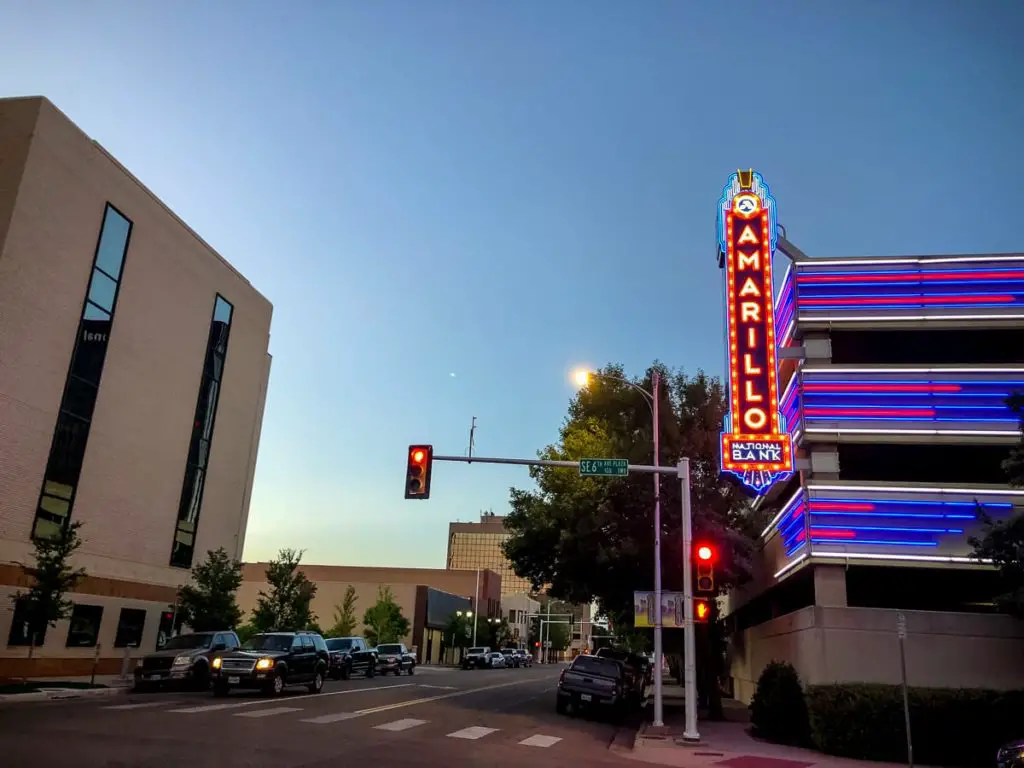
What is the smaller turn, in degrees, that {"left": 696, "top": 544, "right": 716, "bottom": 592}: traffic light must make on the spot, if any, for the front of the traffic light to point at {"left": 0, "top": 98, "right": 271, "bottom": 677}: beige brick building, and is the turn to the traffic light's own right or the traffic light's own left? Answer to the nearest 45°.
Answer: approximately 90° to the traffic light's own right

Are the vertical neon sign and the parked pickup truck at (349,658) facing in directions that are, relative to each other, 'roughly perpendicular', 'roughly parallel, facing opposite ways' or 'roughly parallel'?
roughly parallel

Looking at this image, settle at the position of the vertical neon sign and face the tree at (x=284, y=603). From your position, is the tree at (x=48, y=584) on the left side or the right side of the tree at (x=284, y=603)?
left

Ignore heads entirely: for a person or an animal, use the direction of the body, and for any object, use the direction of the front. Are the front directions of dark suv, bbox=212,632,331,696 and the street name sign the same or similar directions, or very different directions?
same or similar directions

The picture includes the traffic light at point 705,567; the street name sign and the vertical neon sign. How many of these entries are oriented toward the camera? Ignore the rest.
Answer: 3

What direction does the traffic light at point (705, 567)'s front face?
toward the camera

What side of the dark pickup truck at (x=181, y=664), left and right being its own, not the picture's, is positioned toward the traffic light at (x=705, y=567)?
left

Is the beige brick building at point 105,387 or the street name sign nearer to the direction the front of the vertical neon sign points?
the street name sign

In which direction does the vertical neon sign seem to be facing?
toward the camera

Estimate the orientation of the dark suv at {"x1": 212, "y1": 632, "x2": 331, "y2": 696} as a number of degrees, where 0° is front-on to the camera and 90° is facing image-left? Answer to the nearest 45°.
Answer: approximately 45°

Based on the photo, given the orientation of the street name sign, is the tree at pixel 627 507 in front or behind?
behind

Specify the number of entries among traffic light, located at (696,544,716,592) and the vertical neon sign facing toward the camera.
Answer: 2

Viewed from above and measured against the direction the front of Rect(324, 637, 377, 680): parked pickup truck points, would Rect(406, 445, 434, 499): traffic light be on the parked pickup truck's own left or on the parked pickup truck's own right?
on the parked pickup truck's own left

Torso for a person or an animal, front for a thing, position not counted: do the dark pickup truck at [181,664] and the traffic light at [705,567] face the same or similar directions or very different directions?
same or similar directions

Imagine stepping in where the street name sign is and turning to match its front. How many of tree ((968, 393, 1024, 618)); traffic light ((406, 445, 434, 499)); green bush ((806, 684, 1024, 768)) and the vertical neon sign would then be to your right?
1

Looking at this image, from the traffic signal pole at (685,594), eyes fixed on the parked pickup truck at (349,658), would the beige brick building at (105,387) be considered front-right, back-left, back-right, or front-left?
front-left

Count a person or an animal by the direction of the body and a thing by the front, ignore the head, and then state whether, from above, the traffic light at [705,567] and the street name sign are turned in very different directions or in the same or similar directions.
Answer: same or similar directions

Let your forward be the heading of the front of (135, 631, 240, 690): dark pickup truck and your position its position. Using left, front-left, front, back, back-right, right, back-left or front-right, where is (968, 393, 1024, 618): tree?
left
